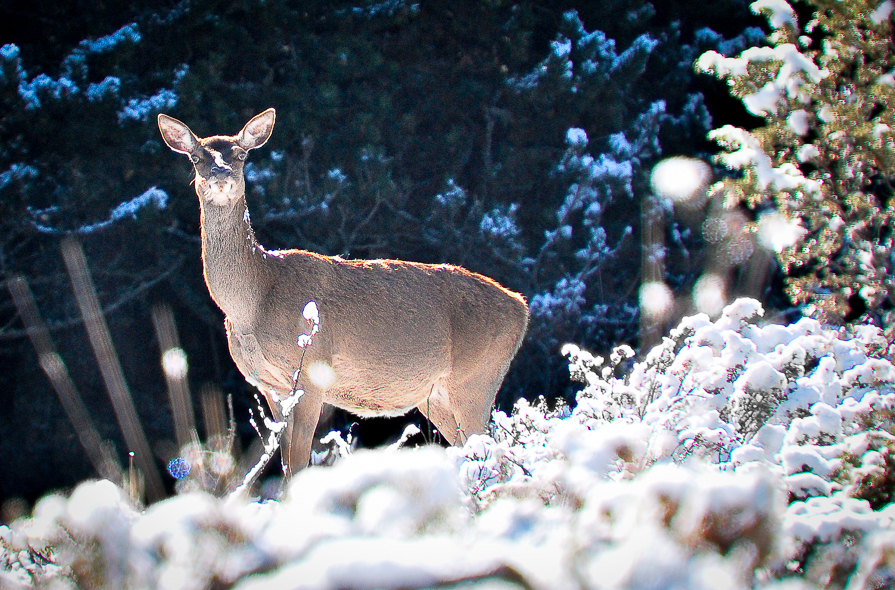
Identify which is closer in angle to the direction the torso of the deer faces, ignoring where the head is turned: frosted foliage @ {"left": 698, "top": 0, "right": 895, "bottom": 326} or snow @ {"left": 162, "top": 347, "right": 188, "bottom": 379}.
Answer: the snow

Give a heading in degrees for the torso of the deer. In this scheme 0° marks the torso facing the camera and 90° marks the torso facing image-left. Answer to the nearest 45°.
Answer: approximately 90°

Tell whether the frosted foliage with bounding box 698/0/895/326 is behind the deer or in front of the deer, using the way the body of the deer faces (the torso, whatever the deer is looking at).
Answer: behind

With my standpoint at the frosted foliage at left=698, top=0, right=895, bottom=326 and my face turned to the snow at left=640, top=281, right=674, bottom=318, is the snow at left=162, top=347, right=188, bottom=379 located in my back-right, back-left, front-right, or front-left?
front-left

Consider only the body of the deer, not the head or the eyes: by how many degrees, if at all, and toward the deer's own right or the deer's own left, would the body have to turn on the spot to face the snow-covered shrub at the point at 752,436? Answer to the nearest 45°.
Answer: approximately 135° to the deer's own left
